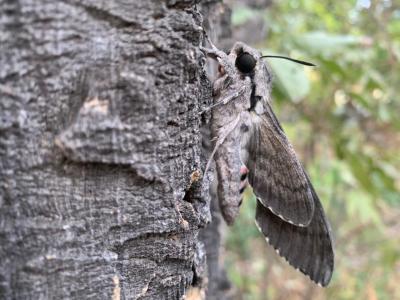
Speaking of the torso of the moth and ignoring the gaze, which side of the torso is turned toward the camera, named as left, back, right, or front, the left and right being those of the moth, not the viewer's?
left

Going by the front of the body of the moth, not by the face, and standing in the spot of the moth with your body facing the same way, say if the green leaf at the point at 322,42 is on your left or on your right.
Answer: on your right
